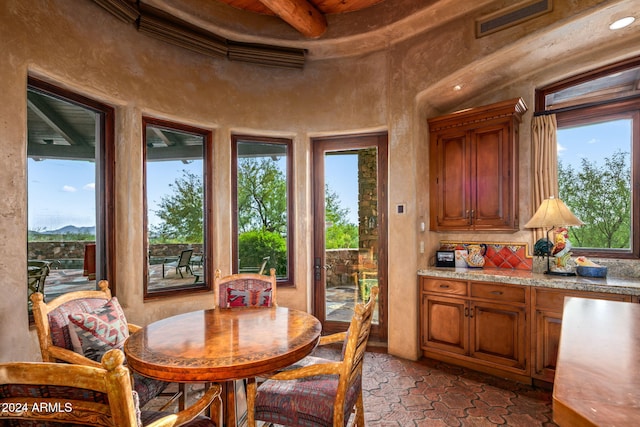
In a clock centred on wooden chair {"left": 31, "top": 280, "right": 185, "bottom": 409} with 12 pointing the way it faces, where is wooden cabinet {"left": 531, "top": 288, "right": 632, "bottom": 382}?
The wooden cabinet is roughly at 11 o'clock from the wooden chair.

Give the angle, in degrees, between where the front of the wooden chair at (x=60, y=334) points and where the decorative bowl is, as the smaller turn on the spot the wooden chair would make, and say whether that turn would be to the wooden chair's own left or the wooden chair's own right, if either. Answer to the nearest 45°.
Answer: approximately 45° to the wooden chair's own left

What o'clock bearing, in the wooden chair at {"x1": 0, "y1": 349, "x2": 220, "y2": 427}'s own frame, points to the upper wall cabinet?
The upper wall cabinet is roughly at 1 o'clock from the wooden chair.

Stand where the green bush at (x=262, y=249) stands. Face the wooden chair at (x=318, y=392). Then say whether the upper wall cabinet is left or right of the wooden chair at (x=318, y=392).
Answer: left

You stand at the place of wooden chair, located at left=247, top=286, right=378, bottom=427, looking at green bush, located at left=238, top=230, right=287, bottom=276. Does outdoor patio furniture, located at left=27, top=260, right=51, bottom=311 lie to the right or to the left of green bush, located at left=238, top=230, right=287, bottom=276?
left

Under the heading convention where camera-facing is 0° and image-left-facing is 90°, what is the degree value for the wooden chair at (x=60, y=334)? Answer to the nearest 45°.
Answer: approximately 315°

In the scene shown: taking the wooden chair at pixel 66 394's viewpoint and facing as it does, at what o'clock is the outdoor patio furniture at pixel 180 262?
The outdoor patio furniture is roughly at 11 o'clock from the wooden chair.

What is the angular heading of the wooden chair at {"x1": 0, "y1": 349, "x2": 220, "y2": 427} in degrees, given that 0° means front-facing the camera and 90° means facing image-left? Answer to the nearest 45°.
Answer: approximately 225°

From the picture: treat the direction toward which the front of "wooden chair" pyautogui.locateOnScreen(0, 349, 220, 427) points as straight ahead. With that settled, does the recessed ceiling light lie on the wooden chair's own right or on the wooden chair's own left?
on the wooden chair's own right

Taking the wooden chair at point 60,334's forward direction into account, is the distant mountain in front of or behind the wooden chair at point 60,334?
behind

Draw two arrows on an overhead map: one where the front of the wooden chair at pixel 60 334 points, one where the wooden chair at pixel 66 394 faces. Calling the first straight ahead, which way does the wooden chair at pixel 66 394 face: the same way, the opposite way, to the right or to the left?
to the left

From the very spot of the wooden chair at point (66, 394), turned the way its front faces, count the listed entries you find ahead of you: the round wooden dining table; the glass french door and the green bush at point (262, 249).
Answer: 3
